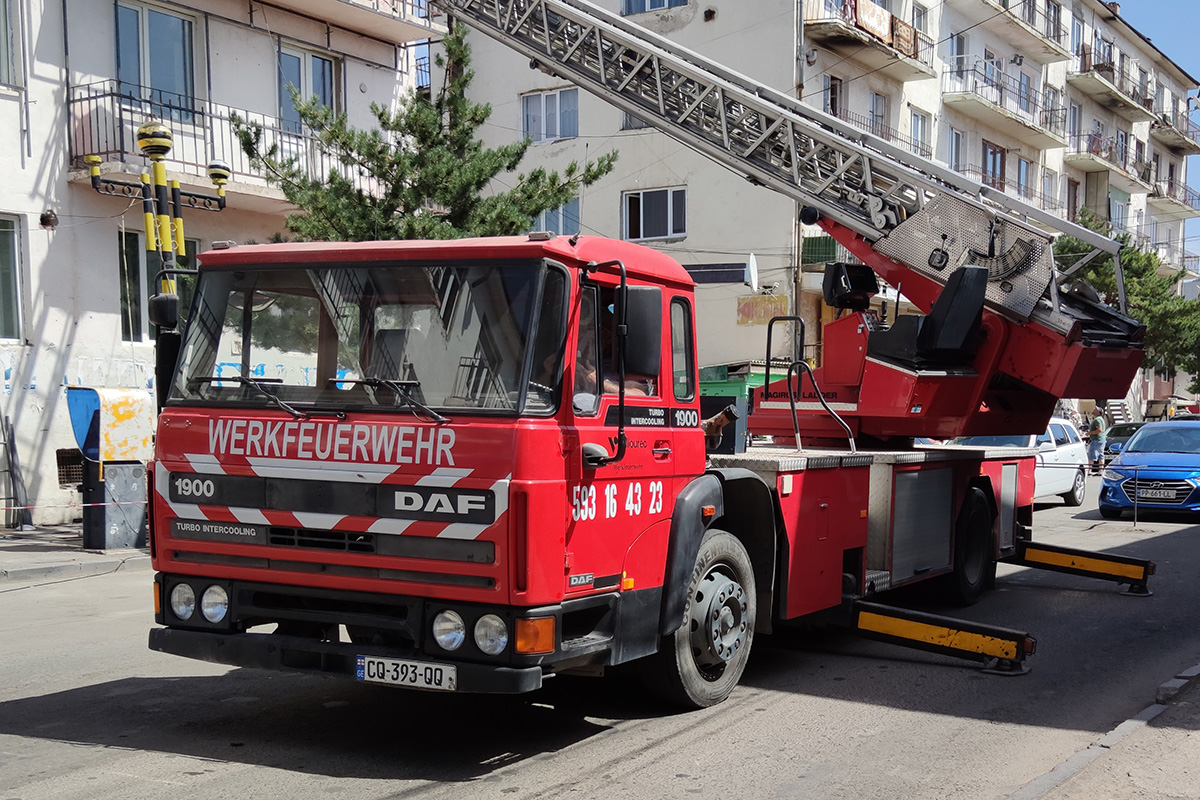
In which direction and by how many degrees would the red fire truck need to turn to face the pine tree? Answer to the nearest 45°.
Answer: approximately 135° to its right

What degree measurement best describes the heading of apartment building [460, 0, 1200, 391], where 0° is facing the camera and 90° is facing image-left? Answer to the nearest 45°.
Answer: approximately 315°

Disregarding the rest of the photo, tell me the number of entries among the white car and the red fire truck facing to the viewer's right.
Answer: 0

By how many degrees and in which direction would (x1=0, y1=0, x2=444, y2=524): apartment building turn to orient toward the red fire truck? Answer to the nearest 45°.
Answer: approximately 45° to its right

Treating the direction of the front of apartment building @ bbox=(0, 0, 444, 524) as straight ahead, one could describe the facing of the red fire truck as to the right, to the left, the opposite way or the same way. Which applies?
to the right

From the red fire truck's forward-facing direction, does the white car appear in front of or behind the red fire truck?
behind

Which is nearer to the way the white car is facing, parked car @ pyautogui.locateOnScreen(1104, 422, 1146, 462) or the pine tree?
the pine tree

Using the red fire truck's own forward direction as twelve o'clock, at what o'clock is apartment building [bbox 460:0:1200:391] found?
The apartment building is roughly at 5 o'clock from the red fire truck.

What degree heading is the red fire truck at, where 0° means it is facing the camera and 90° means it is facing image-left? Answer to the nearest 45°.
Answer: approximately 45°

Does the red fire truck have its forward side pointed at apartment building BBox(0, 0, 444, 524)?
no

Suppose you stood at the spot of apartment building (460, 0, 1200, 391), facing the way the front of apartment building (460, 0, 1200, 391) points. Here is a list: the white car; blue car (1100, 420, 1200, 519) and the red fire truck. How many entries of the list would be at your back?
0

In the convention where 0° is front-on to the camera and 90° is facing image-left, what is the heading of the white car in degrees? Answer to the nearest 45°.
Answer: approximately 45°

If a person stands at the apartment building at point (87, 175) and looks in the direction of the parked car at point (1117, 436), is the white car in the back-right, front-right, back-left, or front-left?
front-right
